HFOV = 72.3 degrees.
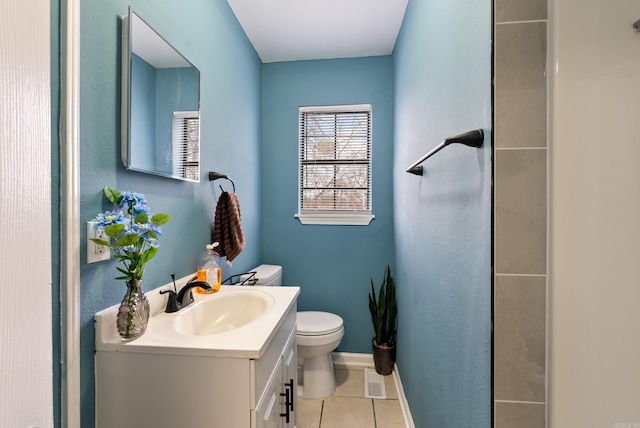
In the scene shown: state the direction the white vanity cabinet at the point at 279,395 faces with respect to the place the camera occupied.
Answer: facing to the right of the viewer

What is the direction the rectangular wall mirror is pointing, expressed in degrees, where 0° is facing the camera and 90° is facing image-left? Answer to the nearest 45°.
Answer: approximately 315°

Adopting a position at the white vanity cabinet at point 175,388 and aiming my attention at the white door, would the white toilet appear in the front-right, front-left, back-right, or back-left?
back-left

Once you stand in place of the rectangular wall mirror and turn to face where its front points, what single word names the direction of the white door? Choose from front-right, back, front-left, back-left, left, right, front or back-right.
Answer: front-right

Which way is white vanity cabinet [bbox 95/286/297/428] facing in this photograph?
to the viewer's right

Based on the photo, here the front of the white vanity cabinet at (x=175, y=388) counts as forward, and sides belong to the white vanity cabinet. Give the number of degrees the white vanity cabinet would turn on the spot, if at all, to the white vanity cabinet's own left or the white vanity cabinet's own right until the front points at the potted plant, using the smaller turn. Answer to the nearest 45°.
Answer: approximately 45° to the white vanity cabinet's own left
